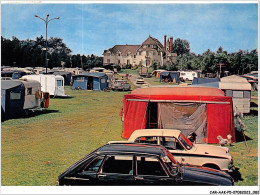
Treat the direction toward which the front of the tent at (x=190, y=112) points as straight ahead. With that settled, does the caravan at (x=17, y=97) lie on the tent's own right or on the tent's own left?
on the tent's own right

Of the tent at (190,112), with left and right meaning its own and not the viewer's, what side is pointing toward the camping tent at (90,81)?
back

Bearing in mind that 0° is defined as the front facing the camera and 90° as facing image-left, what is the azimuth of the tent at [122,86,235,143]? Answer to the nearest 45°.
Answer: approximately 0°

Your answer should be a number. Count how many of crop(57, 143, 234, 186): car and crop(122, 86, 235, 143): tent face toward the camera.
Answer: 1

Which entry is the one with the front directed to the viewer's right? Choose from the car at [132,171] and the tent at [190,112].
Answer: the car

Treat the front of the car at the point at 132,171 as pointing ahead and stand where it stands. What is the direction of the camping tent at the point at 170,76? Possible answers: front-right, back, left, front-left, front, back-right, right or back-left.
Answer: left

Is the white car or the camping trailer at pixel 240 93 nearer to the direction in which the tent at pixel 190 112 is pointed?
the white car

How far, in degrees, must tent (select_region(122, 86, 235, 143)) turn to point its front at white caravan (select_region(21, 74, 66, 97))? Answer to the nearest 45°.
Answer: approximately 135° to its right

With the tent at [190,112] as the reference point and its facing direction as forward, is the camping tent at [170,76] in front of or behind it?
behind

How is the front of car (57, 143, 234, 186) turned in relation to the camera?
facing to the right of the viewer
